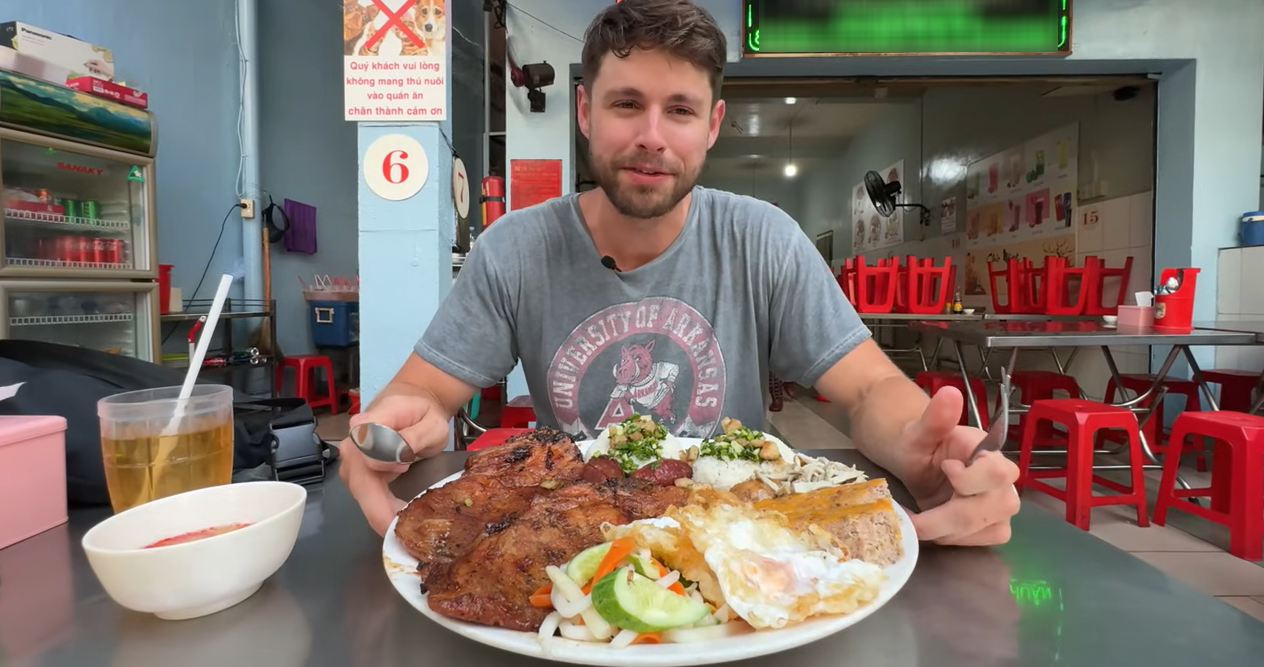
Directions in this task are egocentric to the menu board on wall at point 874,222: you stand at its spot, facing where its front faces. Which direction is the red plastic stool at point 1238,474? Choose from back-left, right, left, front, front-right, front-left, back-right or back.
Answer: front-left

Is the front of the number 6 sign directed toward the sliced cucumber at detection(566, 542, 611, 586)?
yes

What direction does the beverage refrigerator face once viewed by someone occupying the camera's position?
facing the viewer and to the right of the viewer

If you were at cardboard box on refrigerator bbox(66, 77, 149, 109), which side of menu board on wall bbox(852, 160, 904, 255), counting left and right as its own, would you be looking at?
front

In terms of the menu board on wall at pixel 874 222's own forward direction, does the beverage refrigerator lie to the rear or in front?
in front

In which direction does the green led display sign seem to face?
toward the camera

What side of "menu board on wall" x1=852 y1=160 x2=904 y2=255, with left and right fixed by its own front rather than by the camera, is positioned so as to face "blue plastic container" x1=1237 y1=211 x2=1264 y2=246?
left

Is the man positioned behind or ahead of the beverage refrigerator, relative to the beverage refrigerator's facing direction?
ahead

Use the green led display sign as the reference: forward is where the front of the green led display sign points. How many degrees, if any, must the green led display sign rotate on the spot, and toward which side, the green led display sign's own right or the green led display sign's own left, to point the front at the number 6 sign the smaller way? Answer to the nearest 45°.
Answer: approximately 45° to the green led display sign's own right

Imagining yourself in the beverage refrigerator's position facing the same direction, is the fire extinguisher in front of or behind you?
in front

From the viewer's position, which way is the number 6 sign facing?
facing the viewer

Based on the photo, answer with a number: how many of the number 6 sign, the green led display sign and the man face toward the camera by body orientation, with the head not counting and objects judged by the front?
3

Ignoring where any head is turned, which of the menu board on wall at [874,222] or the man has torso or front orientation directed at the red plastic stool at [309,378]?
the menu board on wall

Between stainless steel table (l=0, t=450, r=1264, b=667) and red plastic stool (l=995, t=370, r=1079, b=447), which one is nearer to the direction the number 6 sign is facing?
the stainless steel table

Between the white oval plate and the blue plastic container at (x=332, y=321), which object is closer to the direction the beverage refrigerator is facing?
the white oval plate

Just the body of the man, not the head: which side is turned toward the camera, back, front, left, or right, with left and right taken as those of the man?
front

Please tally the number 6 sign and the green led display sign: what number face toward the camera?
2
